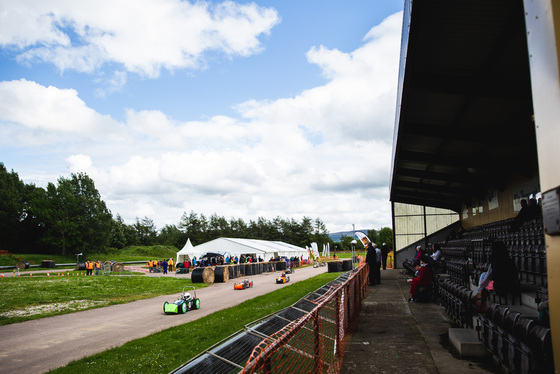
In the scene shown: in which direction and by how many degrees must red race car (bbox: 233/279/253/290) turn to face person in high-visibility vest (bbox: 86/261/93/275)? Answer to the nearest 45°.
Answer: approximately 90° to its right

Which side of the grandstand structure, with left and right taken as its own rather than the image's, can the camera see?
left

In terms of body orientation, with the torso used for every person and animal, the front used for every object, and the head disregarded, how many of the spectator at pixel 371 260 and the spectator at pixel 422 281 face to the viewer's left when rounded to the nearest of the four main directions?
2

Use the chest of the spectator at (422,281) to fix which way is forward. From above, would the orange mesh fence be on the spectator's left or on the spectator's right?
on the spectator's left

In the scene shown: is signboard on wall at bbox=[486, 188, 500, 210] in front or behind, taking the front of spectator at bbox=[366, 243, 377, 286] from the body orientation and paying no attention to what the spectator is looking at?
behind

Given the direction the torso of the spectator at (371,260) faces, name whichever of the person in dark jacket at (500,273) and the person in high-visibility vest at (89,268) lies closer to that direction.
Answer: the person in high-visibility vest

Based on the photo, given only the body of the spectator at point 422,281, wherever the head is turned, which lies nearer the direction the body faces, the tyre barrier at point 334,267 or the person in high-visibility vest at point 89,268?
the person in high-visibility vest

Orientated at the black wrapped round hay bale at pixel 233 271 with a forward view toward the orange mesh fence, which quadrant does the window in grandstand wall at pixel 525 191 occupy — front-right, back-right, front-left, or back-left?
front-left

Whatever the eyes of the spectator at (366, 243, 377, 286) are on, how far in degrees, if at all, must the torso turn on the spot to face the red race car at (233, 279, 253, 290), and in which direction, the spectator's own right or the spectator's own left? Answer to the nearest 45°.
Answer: approximately 45° to the spectator's own right

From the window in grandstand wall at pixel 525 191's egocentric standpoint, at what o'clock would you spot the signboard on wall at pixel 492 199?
the signboard on wall at pixel 492 199 is roughly at 4 o'clock from the window in grandstand wall at pixel 525 191.

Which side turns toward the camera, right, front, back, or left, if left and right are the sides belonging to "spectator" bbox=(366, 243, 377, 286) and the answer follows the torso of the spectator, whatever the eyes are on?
left

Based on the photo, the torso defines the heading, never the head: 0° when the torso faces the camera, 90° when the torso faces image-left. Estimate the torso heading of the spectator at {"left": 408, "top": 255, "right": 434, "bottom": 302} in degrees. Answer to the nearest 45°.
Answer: approximately 90°

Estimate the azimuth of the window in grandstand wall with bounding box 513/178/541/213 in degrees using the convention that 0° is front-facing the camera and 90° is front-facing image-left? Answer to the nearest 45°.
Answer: approximately 45°

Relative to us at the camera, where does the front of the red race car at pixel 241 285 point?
facing the viewer and to the left of the viewer

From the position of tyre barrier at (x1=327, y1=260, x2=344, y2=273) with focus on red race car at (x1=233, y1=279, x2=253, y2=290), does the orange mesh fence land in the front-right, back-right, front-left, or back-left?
front-left

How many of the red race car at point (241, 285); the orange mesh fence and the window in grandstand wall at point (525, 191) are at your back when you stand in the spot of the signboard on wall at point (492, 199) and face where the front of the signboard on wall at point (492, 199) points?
0
